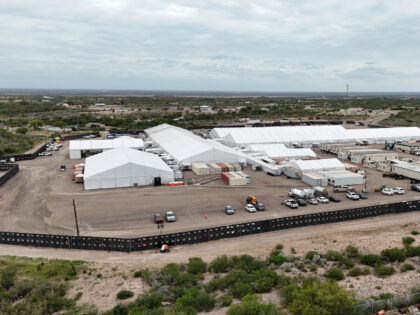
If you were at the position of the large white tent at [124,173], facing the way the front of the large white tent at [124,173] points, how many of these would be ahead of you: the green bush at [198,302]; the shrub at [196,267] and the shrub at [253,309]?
3

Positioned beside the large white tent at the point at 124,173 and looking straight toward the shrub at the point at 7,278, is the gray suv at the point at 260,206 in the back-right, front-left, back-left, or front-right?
front-left

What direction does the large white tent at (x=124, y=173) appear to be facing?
toward the camera

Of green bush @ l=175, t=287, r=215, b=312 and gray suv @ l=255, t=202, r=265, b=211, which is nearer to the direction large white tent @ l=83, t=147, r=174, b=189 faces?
the green bush

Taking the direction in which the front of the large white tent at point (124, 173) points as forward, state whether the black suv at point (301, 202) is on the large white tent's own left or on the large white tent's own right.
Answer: on the large white tent's own left

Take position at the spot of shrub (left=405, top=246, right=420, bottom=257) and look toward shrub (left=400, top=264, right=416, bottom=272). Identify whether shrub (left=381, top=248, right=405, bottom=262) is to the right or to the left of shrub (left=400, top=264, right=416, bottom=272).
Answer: right

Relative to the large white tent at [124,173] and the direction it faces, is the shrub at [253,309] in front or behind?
in front

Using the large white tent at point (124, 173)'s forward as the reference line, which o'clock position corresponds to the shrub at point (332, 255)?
The shrub is roughly at 11 o'clock from the large white tent.

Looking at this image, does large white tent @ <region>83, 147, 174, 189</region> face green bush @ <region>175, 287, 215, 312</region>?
yes

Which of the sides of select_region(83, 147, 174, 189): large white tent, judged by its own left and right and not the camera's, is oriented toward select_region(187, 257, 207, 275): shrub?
front

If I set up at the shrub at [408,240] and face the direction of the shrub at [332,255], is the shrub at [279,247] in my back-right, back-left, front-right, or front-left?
front-right

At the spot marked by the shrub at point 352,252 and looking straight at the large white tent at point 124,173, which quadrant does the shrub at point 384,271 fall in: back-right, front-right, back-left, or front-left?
back-left
